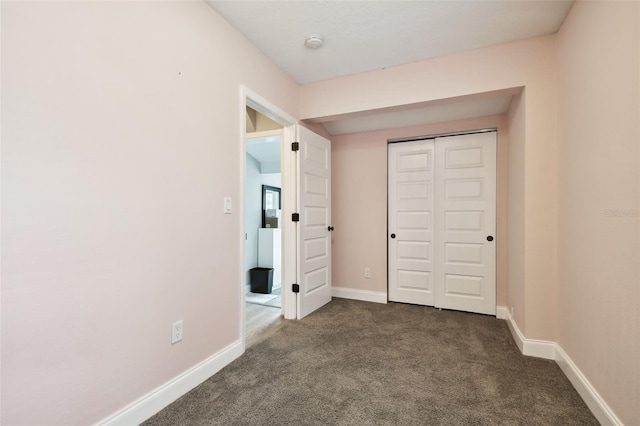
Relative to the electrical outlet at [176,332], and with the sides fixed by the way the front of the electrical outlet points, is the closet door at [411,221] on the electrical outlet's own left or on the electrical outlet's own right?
on the electrical outlet's own left

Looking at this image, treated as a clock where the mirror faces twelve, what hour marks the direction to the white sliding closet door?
The white sliding closet door is roughly at 12 o'clock from the mirror.

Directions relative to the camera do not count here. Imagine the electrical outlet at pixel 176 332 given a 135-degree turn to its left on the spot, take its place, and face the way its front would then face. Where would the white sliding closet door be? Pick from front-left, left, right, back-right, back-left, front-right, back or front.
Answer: right

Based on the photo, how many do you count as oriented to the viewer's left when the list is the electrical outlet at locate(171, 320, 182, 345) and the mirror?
0

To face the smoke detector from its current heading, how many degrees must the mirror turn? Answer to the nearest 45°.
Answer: approximately 45° to its right

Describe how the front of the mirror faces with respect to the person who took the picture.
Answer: facing the viewer and to the right of the viewer

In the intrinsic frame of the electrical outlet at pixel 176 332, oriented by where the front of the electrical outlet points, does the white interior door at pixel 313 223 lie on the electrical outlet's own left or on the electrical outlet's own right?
on the electrical outlet's own left

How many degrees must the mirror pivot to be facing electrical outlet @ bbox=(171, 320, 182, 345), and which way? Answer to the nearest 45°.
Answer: approximately 45° to its right

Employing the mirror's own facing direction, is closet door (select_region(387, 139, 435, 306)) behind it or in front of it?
in front

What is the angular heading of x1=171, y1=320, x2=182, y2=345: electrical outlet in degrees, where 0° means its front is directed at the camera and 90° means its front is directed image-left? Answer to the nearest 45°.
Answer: approximately 315°
